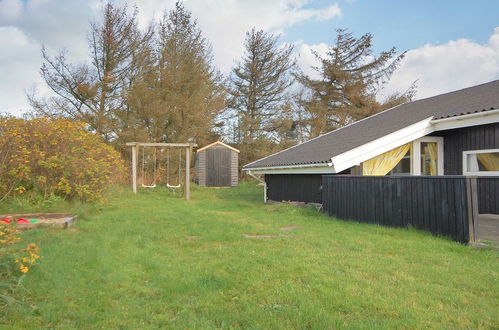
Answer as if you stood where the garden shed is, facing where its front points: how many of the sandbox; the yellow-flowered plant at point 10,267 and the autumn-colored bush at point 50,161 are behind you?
0

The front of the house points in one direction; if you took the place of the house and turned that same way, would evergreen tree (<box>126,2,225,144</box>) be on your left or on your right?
on your right

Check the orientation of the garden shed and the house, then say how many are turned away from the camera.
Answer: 0

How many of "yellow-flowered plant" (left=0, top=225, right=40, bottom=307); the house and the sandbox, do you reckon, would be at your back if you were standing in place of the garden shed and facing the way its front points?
0

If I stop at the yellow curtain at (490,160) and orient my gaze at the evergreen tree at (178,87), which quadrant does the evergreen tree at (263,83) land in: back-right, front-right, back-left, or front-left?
front-right

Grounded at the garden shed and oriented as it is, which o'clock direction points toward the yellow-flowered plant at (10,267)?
The yellow-flowered plant is roughly at 12 o'clock from the garden shed.

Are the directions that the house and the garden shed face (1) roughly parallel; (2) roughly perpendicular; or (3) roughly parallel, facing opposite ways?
roughly perpendicular

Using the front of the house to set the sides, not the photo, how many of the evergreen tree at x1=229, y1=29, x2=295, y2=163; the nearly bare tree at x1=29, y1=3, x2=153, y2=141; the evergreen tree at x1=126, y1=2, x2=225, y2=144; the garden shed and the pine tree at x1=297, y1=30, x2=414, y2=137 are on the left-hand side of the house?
0

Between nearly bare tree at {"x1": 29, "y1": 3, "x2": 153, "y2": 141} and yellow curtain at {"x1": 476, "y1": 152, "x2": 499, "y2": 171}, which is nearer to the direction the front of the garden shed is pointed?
the yellow curtain

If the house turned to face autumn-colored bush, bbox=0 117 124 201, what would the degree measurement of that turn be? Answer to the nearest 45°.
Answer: approximately 45° to its right

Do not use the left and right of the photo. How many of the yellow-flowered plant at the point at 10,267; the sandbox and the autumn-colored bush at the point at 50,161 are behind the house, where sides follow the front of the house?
0

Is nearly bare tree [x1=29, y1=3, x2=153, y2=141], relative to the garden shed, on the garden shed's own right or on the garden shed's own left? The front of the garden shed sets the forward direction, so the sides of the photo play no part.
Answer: on the garden shed's own right

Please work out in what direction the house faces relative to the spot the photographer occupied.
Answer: facing the viewer and to the left of the viewer

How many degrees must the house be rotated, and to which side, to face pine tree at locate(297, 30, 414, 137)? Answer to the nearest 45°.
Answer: approximately 135° to its right

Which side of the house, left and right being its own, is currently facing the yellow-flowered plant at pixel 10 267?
front

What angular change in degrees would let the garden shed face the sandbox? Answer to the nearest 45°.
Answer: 0° — it already faces it

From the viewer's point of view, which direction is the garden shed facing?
toward the camera

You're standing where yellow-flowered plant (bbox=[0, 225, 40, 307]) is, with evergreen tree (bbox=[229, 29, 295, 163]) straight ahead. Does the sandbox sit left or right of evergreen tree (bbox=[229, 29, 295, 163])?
left
